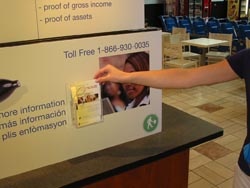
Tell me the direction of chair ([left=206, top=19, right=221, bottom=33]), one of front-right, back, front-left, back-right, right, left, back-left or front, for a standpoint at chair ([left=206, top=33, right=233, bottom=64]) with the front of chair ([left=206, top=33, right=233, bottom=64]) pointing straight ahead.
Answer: back-right

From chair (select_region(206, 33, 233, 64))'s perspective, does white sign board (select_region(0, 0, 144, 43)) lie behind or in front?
in front

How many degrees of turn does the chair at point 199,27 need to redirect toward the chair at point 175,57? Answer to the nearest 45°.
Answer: approximately 45° to its right

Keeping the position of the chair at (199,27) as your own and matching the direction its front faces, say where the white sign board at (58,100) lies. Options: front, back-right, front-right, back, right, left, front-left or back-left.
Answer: front-right

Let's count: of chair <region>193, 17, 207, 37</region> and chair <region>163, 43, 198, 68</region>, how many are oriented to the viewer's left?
0

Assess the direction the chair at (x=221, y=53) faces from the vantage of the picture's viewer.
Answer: facing the viewer and to the left of the viewer

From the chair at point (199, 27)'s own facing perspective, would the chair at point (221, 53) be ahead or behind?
ahead

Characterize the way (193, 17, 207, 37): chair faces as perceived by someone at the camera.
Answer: facing the viewer and to the right of the viewer
